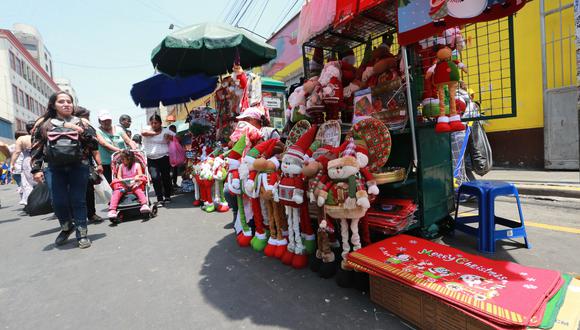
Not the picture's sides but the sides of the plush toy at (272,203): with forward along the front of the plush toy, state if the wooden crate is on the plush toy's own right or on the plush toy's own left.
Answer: on the plush toy's own left

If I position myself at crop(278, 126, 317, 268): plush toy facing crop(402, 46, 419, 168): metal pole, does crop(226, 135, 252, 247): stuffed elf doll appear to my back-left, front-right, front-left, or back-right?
back-left

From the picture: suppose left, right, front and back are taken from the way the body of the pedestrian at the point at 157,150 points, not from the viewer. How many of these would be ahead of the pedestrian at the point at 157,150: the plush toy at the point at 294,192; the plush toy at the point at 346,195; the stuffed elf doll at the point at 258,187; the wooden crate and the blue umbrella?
4

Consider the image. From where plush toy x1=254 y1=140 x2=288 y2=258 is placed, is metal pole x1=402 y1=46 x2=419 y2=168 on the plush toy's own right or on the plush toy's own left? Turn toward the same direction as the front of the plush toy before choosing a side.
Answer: on the plush toy's own left

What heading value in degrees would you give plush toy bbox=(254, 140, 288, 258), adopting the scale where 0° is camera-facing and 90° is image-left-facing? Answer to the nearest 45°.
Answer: approximately 45°

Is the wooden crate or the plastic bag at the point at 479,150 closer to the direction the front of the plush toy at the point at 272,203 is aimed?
the wooden crate
